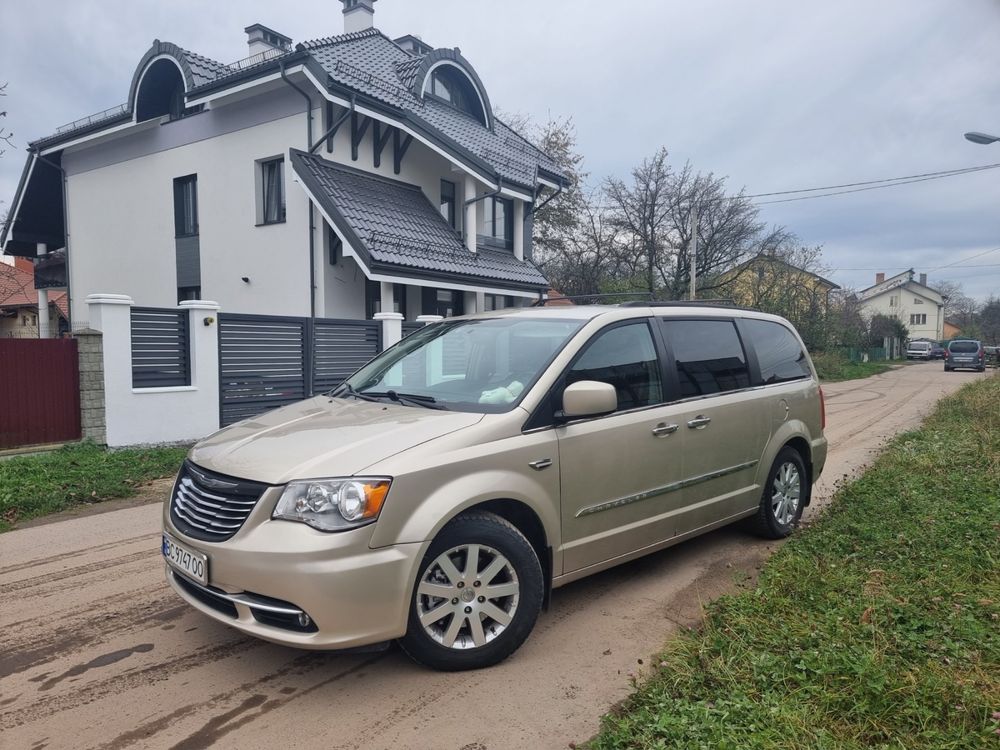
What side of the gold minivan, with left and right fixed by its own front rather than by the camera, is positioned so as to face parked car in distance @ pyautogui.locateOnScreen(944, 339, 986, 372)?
back

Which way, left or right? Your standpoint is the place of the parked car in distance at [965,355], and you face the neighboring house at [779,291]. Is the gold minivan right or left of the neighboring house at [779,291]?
left

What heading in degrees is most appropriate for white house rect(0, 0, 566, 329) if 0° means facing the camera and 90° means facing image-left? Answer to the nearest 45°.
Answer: approximately 315°

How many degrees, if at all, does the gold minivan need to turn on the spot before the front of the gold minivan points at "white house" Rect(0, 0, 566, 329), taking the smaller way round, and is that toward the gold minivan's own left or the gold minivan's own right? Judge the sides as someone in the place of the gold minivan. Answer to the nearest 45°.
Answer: approximately 135° to the gold minivan's own right

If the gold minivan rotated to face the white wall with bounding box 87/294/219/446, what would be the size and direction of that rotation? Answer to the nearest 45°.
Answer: approximately 90° to its right

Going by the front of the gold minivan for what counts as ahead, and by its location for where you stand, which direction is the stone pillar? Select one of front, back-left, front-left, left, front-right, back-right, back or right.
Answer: right

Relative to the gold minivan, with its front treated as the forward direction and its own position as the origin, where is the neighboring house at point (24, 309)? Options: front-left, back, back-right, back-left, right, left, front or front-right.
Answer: right

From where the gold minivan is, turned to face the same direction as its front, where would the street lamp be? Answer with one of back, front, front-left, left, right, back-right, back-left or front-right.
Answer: back

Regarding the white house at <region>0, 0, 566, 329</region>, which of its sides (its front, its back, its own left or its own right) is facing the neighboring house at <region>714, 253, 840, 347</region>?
left

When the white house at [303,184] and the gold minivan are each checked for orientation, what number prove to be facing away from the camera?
0

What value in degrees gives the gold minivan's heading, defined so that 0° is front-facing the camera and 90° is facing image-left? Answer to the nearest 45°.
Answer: approximately 45°
